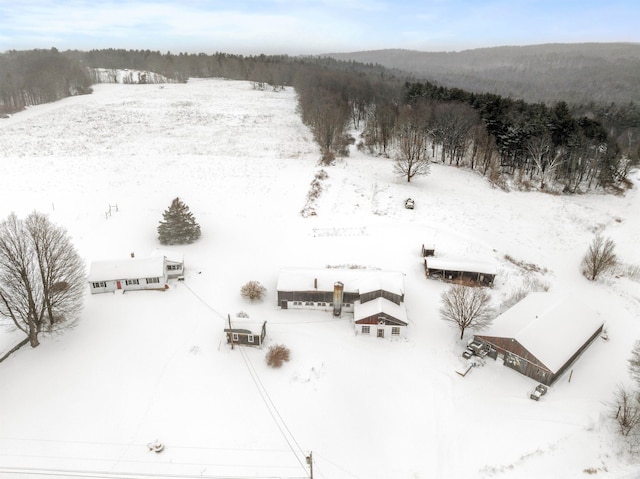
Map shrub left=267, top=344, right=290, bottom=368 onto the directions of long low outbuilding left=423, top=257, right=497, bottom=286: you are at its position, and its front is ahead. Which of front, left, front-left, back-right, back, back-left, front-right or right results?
front-right

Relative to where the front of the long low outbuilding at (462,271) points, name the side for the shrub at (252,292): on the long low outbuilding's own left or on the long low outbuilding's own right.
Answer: on the long low outbuilding's own right

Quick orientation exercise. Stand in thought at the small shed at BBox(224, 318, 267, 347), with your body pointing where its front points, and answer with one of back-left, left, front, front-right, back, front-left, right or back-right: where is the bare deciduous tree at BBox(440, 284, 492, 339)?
left

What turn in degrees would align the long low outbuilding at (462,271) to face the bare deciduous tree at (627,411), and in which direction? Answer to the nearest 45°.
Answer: approximately 45° to its left

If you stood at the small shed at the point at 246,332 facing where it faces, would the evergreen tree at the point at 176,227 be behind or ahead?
behind

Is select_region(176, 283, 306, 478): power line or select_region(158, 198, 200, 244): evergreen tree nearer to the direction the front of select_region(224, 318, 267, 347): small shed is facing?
the power line

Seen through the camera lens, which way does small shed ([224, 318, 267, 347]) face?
facing the viewer

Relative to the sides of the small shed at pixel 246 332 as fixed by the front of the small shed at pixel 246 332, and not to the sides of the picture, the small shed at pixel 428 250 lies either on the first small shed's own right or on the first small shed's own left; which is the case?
on the first small shed's own left

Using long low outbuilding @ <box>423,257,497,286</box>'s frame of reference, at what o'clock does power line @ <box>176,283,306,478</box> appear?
The power line is roughly at 1 o'clock from the long low outbuilding.

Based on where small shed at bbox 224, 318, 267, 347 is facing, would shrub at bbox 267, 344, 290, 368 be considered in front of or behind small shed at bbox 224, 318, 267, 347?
in front

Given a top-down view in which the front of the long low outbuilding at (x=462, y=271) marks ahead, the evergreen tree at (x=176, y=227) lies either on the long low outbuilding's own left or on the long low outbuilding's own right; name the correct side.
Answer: on the long low outbuilding's own right
